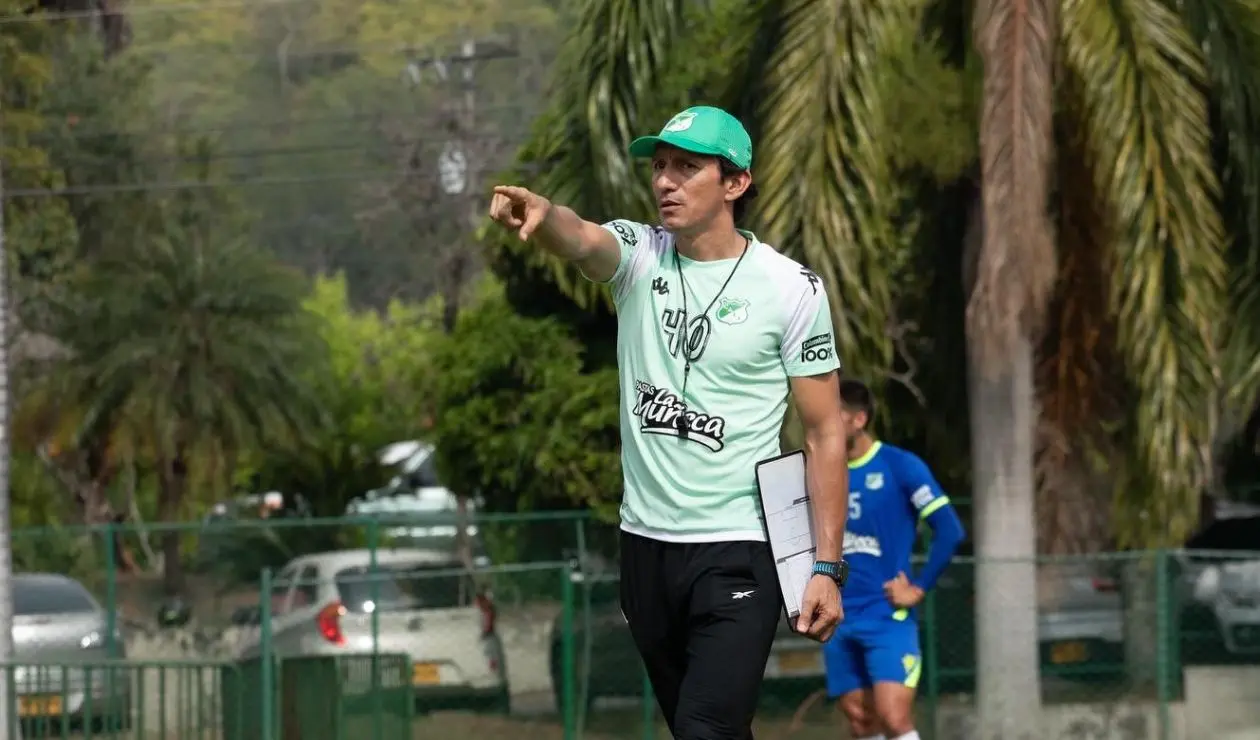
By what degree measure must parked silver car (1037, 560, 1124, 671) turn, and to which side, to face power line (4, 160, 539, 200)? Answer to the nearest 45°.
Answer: approximately 45° to its left

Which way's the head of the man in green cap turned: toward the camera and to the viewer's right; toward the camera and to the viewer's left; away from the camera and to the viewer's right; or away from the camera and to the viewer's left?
toward the camera and to the viewer's left

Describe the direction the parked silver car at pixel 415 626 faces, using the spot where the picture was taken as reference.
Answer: facing away from the viewer and to the left of the viewer

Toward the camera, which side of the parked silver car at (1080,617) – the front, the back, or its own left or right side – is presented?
back

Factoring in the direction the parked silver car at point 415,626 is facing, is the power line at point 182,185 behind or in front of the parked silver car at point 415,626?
in front

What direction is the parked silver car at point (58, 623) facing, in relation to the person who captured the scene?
facing the viewer

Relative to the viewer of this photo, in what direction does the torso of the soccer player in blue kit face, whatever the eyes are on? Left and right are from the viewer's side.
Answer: facing the viewer and to the left of the viewer

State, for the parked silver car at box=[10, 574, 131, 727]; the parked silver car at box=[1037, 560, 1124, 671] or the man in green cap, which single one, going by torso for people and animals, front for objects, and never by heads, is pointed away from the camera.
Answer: the parked silver car at box=[1037, 560, 1124, 671]

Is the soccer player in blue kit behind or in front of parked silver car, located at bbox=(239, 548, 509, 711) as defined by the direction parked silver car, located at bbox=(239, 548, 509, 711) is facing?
behind

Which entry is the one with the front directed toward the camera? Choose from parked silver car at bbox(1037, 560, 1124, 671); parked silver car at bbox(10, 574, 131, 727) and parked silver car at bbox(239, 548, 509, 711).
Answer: parked silver car at bbox(10, 574, 131, 727)

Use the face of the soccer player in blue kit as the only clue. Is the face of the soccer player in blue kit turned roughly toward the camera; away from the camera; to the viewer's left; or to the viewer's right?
to the viewer's left

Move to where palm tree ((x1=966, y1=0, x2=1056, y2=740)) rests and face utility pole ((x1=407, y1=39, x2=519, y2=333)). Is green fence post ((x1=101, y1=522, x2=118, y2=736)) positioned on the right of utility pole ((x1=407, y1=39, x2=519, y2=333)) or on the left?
left
